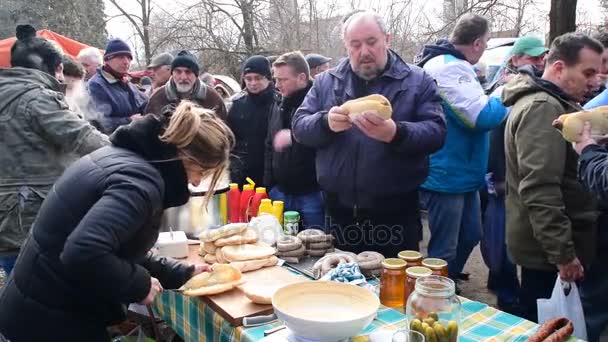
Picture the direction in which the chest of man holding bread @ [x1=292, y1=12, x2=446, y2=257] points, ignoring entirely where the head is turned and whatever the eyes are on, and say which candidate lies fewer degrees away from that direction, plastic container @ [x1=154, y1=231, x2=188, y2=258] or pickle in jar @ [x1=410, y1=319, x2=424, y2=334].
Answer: the pickle in jar

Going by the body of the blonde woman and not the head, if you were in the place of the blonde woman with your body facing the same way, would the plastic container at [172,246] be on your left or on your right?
on your left

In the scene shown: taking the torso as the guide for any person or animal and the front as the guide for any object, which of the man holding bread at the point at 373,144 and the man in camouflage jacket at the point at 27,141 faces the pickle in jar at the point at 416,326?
the man holding bread

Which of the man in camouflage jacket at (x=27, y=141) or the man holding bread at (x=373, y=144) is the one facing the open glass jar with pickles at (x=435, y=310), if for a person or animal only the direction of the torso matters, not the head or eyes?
the man holding bread

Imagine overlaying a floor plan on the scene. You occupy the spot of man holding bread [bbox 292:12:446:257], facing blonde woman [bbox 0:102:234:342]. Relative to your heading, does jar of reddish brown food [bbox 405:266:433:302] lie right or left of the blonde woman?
left

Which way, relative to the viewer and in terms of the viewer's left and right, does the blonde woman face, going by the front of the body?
facing to the right of the viewer

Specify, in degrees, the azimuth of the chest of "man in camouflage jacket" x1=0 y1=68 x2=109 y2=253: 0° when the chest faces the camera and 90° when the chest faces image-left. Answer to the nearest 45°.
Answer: approximately 225°

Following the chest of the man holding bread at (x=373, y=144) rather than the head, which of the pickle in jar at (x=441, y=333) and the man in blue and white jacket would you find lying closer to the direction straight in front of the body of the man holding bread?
the pickle in jar

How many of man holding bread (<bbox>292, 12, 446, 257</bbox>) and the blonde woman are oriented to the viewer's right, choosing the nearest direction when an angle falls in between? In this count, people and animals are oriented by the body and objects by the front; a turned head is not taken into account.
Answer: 1

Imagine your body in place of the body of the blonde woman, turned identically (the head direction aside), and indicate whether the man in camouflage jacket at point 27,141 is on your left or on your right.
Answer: on your left
